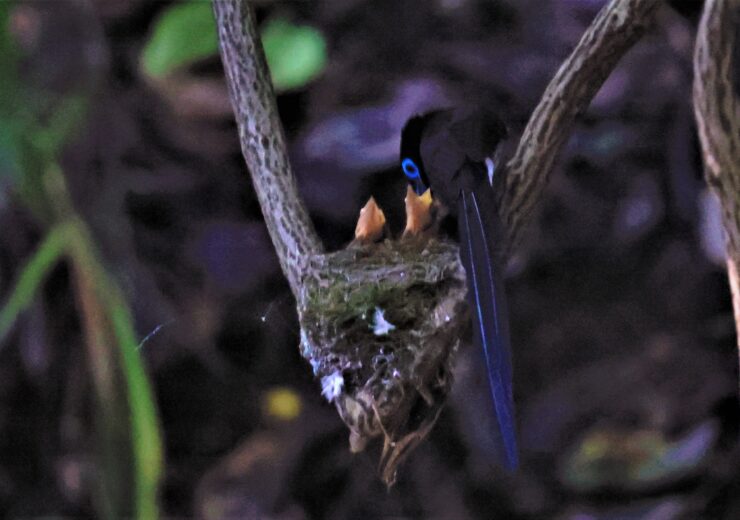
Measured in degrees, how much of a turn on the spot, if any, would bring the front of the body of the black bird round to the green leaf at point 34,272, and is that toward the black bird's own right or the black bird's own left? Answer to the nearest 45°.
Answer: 0° — it already faces it

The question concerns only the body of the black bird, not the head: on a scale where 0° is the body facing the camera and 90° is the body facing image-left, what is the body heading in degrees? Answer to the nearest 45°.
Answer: approximately 135°
